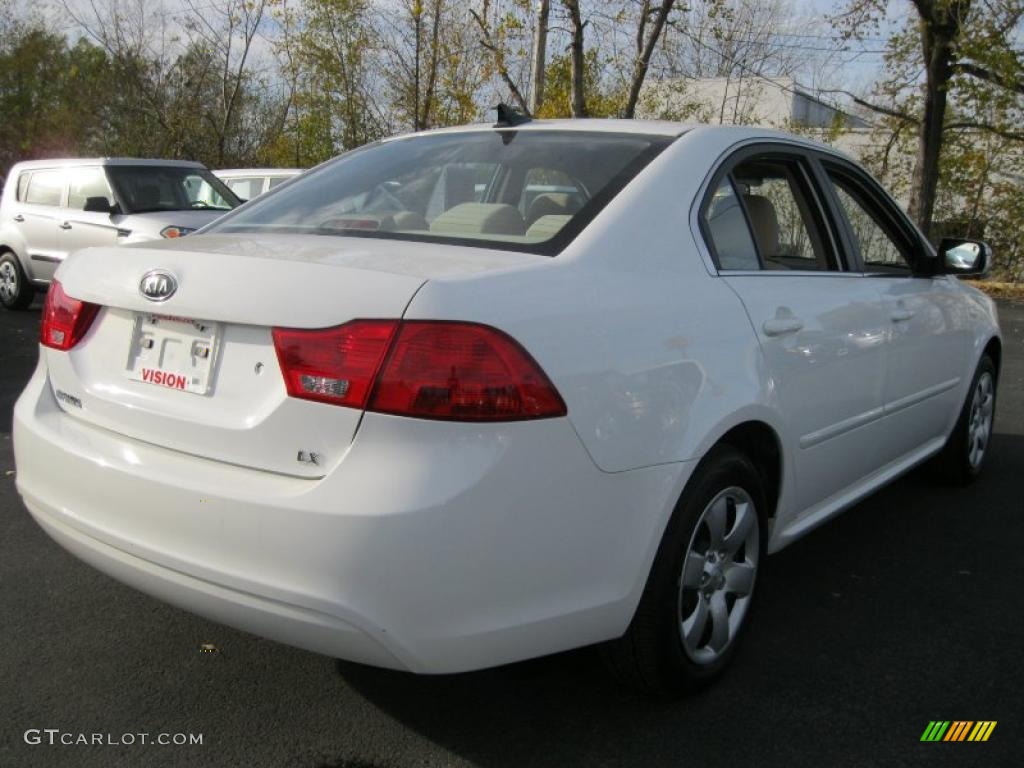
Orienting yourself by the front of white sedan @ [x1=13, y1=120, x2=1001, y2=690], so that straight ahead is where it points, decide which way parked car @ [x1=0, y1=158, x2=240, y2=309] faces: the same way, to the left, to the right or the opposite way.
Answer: to the right

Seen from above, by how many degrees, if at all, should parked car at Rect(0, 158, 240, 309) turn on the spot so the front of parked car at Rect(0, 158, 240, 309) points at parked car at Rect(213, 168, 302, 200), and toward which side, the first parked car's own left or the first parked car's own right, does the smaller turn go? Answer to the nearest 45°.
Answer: approximately 90° to the first parked car's own left

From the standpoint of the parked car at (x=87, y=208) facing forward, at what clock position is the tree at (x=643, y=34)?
The tree is roughly at 10 o'clock from the parked car.

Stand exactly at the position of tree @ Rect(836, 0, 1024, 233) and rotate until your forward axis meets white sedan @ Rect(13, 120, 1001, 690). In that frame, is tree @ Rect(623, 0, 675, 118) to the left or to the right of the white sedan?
right

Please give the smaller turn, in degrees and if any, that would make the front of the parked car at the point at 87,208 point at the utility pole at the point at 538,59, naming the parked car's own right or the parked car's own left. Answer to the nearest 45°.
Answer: approximately 90° to the parked car's own left

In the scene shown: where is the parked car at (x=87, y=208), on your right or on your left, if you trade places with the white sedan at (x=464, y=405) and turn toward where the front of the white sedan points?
on your left

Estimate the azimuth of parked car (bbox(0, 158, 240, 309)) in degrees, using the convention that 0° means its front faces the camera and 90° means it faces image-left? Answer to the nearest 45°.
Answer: approximately 315°

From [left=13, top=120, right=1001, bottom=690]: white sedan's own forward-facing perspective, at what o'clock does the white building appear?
The white building is roughly at 11 o'clock from the white sedan.

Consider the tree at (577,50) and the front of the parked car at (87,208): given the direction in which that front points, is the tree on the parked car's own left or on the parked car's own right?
on the parked car's own left

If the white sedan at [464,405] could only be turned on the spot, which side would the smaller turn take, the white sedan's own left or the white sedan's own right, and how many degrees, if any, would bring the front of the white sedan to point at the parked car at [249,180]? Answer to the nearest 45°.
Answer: approximately 45° to the white sedan's own left

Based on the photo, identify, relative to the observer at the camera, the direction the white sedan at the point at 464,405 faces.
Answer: facing away from the viewer and to the right of the viewer
